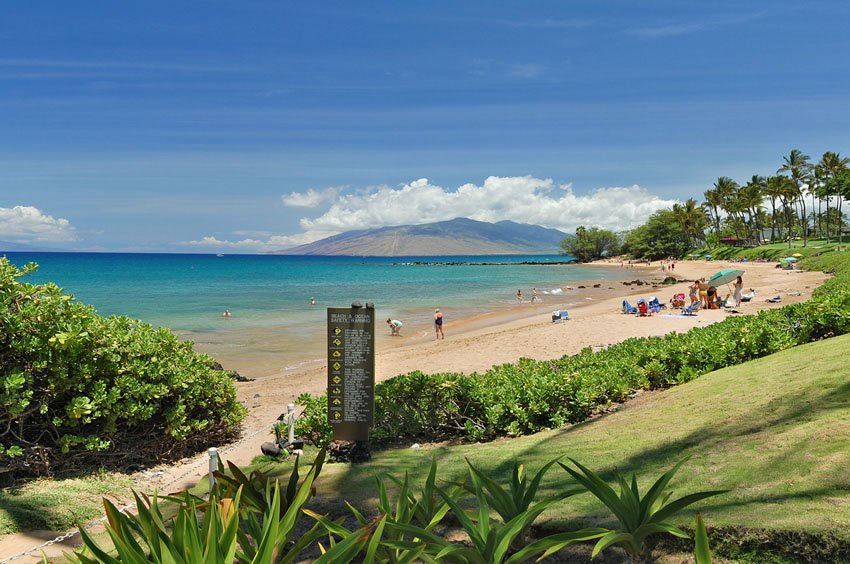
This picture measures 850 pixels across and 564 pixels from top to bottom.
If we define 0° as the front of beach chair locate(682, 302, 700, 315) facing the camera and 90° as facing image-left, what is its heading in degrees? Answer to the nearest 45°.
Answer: approximately 90°

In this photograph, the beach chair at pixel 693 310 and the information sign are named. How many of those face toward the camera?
1

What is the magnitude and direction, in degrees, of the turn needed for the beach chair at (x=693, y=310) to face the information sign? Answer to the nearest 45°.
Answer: approximately 90° to its left

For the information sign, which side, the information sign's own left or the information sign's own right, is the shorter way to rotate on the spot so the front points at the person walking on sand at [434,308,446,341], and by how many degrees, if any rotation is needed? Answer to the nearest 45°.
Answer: approximately 180°

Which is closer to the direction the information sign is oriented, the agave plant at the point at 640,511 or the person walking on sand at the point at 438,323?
the agave plant

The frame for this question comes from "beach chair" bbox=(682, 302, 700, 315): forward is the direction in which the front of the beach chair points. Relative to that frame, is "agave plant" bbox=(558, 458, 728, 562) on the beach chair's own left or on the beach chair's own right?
on the beach chair's own left

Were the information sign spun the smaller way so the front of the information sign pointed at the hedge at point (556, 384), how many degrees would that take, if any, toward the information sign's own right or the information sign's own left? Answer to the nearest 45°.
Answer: approximately 90° to the information sign's own left

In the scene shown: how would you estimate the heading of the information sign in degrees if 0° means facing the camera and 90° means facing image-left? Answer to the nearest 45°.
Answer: approximately 0°
